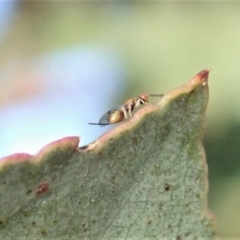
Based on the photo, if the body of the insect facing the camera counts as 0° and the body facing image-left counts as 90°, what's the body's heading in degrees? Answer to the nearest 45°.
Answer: approximately 270°
